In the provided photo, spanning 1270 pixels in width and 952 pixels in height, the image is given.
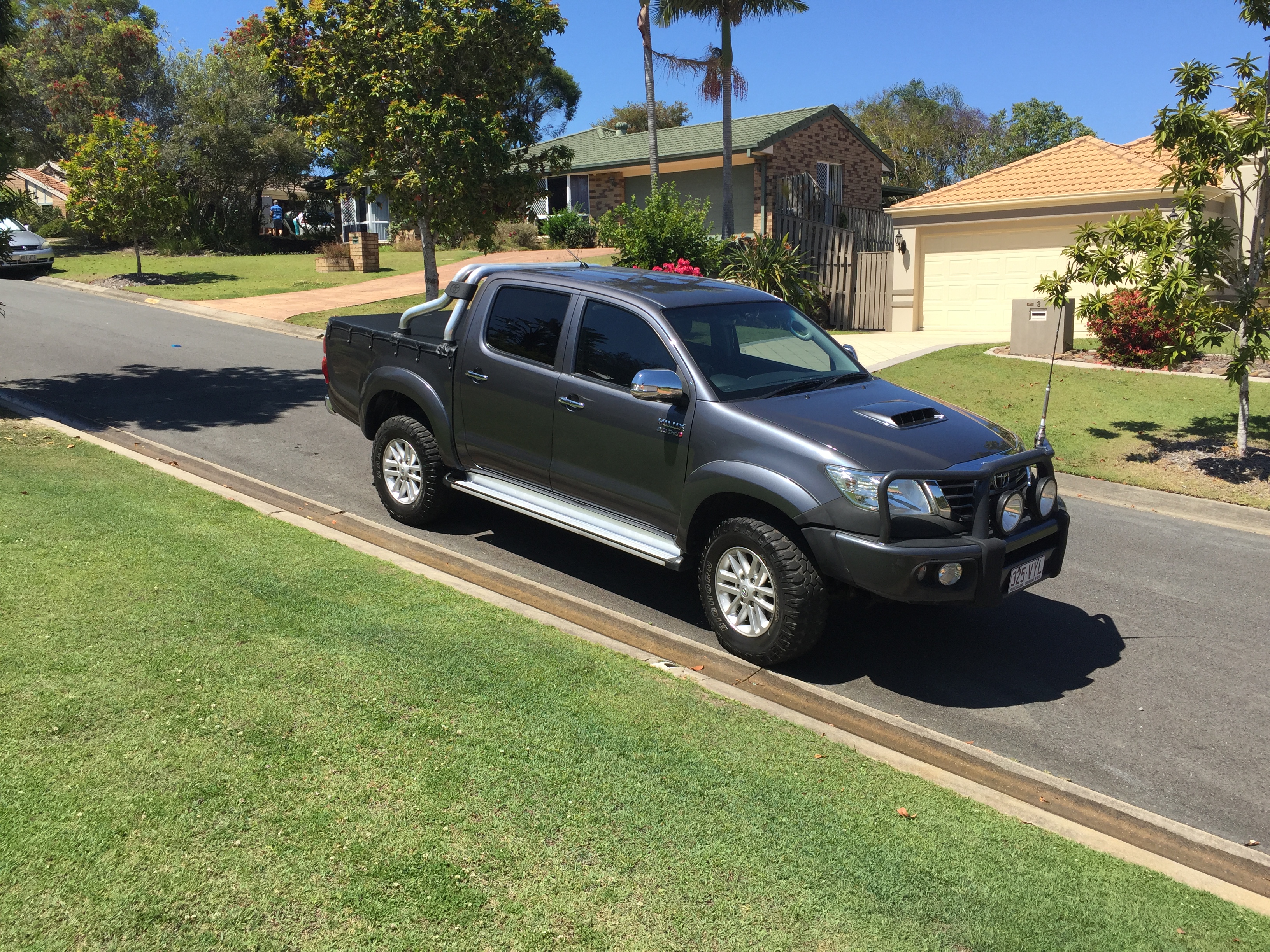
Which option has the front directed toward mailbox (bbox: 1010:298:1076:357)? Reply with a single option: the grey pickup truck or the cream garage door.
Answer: the cream garage door

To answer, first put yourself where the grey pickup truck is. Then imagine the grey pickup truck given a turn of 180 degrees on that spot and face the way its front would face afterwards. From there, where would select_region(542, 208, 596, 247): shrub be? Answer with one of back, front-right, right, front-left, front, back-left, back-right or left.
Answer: front-right

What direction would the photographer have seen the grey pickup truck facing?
facing the viewer and to the right of the viewer

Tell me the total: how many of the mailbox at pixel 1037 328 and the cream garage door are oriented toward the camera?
2

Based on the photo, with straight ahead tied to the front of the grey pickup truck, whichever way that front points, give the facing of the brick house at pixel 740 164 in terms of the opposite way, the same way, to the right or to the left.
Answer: to the right

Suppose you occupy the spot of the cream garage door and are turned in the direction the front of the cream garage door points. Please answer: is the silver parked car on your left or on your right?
on your right

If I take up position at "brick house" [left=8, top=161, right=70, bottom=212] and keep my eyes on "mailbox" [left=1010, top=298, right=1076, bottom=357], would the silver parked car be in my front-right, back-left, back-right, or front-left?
front-right

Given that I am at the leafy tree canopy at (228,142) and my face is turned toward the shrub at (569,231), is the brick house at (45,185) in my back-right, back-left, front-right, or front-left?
back-left

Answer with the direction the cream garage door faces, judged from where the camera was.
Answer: facing the viewer

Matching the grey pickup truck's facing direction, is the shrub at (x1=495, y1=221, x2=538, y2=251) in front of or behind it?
behind

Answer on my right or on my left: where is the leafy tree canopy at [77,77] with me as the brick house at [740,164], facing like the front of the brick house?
on my right

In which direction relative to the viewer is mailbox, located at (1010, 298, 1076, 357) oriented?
toward the camera
